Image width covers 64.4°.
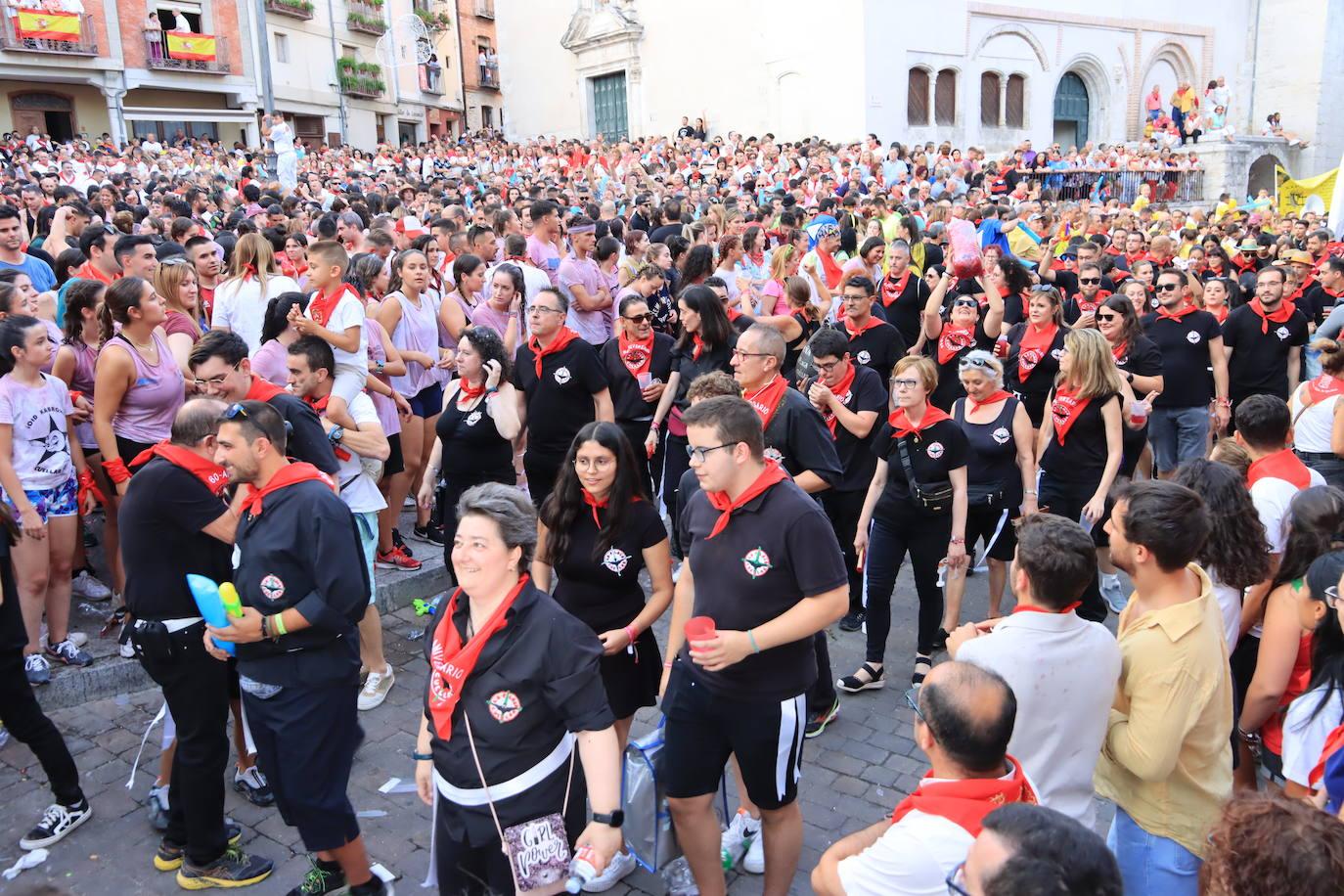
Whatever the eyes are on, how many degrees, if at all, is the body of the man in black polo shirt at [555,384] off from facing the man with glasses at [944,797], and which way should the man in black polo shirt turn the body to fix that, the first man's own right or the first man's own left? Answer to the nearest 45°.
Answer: approximately 45° to the first man's own left

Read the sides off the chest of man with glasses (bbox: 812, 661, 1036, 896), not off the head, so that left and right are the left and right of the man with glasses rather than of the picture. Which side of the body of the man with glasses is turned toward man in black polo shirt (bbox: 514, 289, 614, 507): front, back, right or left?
front

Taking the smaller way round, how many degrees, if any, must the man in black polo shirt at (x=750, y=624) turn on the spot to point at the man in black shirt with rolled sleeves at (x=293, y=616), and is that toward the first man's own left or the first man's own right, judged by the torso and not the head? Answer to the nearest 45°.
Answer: approximately 45° to the first man's own right

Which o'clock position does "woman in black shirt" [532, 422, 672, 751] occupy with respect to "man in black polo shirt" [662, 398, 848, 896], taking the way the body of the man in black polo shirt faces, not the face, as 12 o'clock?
The woman in black shirt is roughly at 3 o'clock from the man in black polo shirt.

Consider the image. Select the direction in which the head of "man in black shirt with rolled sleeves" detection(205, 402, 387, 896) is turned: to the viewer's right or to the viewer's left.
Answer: to the viewer's left

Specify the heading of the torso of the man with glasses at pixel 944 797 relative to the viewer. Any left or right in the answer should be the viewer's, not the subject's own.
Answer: facing away from the viewer and to the left of the viewer

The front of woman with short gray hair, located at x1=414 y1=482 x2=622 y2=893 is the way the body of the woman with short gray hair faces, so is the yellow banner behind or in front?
behind

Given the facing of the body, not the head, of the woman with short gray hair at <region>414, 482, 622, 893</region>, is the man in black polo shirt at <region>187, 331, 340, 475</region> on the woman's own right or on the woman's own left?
on the woman's own right

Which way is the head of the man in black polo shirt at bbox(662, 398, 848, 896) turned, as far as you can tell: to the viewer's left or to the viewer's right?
to the viewer's left

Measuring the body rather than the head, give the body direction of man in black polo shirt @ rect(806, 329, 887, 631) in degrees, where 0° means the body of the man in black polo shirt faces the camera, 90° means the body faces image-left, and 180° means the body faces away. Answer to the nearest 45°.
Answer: approximately 45°

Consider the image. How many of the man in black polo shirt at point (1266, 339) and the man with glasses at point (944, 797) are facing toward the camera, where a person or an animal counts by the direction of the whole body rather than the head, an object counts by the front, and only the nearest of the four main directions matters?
1

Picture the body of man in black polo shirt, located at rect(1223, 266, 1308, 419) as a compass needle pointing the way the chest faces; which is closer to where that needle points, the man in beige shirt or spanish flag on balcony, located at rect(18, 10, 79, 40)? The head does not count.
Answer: the man in beige shirt
